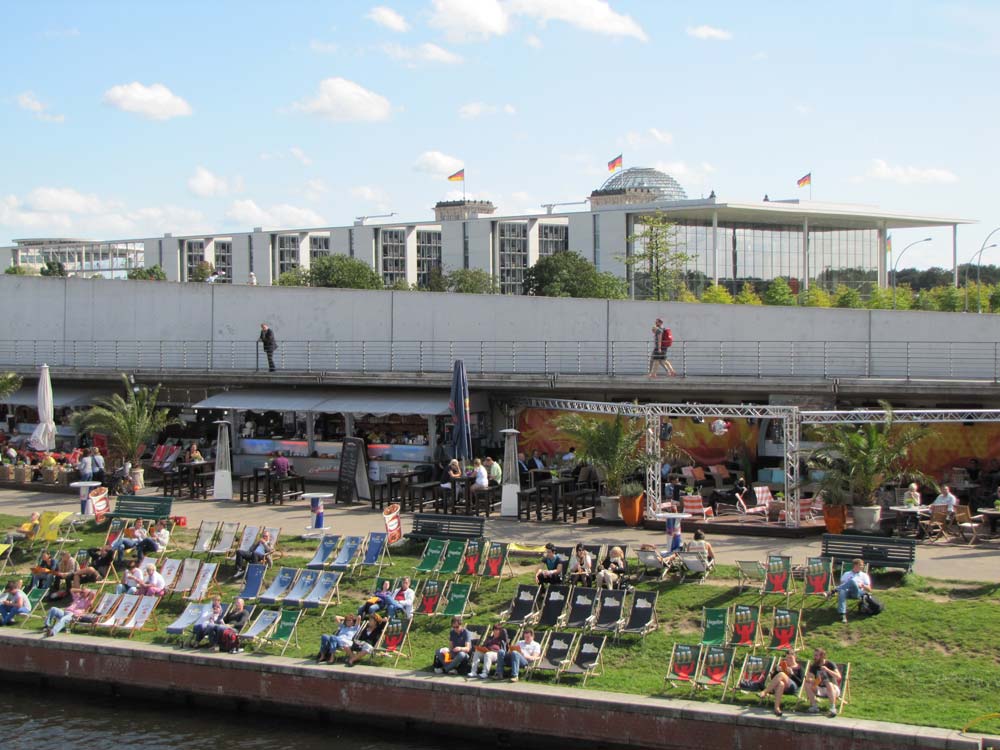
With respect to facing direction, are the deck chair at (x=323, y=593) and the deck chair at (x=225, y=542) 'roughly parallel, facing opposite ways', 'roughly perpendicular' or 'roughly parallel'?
roughly parallel

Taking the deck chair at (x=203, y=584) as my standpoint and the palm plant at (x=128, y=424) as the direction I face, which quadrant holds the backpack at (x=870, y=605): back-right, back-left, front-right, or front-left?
back-right

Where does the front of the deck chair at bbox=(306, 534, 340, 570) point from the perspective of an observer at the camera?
facing the viewer and to the left of the viewer

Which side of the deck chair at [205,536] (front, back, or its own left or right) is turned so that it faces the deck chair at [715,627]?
left

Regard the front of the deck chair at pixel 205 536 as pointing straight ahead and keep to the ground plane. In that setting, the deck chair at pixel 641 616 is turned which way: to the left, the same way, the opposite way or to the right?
the same way

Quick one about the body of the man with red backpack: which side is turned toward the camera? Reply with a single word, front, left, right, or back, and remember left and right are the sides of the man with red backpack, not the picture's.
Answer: left

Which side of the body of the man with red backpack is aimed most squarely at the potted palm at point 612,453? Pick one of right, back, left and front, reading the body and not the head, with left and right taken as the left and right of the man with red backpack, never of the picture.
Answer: left

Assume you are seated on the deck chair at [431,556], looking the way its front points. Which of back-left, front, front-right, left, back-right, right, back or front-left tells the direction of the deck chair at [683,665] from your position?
left

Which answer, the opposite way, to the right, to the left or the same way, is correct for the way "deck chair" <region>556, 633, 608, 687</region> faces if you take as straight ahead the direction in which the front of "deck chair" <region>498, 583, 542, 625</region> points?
the same way

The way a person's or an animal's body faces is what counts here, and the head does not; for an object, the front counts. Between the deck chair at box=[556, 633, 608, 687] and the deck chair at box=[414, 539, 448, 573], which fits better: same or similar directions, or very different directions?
same or similar directions

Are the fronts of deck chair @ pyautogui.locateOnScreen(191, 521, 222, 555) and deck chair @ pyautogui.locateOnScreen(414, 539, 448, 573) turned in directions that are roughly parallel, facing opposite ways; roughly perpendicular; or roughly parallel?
roughly parallel

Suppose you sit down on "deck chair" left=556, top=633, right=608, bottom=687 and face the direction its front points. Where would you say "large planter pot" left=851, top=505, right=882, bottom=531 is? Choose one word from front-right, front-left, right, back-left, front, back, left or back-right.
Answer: back

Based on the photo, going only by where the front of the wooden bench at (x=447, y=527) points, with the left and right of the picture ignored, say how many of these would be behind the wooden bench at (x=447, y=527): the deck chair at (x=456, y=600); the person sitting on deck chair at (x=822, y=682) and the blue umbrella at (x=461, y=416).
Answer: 1

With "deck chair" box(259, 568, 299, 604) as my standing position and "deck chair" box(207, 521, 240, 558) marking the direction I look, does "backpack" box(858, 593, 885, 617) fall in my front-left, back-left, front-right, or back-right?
back-right

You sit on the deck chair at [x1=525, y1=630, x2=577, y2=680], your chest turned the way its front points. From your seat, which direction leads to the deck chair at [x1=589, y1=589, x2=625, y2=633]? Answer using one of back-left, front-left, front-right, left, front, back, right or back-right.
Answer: back

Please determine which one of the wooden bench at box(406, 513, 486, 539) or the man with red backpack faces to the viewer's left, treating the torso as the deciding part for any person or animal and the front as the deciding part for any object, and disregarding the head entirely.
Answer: the man with red backpack

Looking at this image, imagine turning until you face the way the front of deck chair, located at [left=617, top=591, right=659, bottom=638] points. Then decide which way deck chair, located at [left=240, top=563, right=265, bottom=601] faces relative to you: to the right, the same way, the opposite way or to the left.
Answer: the same way

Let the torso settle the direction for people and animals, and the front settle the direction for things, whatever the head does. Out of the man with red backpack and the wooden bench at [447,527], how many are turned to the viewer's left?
1

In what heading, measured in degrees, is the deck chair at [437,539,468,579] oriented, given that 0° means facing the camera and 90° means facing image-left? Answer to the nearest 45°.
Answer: approximately 45°

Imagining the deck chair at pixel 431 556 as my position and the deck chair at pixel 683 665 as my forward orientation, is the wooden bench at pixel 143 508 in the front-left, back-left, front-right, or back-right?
back-right

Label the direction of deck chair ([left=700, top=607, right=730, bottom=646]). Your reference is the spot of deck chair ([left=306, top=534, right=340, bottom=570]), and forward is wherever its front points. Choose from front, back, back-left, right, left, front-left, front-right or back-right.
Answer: left

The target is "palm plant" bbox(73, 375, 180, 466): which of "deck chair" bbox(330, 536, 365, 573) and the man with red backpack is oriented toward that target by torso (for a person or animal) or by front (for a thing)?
the man with red backpack
